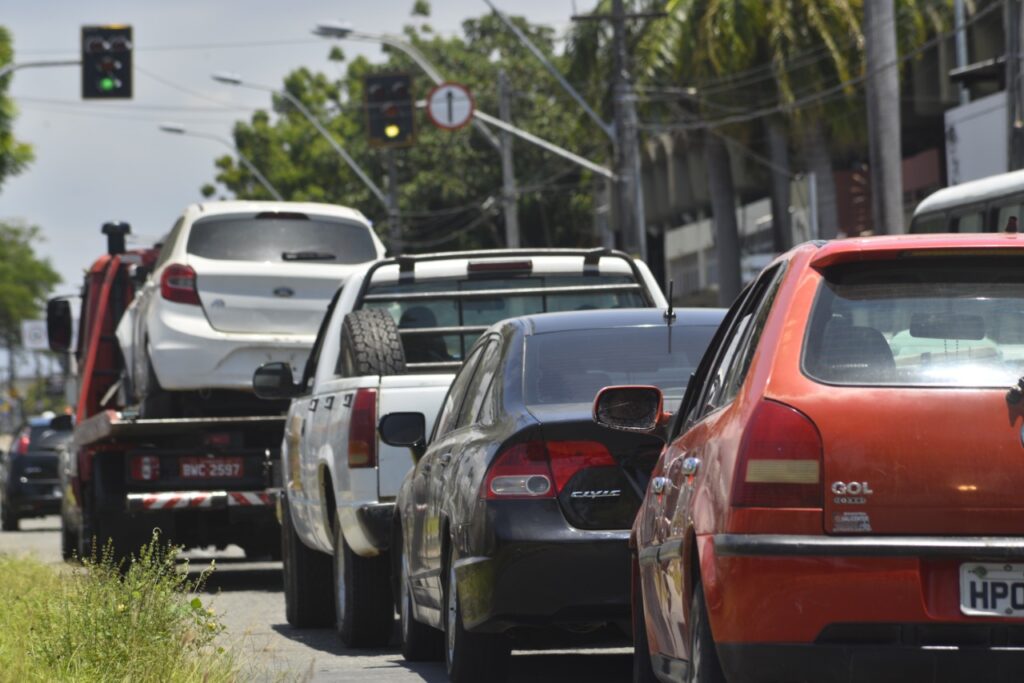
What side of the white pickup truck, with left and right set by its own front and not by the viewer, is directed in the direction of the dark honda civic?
back

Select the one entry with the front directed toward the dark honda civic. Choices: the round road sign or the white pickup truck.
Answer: the round road sign

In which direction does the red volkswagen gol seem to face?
away from the camera

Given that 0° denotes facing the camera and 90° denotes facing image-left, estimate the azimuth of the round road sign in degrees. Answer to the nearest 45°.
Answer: approximately 0°

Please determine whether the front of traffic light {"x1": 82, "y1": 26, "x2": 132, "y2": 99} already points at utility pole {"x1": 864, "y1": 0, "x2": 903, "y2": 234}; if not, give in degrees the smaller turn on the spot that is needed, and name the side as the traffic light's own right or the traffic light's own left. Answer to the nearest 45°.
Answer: approximately 45° to the traffic light's own left

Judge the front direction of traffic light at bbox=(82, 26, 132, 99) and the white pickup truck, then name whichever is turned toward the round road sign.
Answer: the white pickup truck

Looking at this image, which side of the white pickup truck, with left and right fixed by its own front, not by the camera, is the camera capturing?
back

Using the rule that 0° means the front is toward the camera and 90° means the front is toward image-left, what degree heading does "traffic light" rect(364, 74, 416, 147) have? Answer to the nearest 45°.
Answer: approximately 0°

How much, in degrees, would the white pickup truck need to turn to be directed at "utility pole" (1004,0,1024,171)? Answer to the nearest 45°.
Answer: approximately 45° to its right

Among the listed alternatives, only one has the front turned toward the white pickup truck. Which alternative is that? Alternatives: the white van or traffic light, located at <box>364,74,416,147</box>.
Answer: the traffic light
